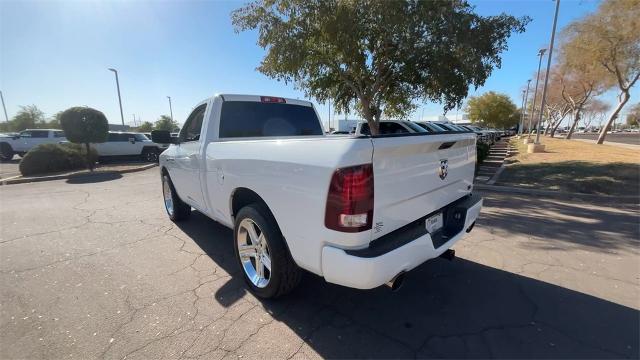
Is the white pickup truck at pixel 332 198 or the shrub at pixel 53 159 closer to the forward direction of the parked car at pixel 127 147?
the white pickup truck

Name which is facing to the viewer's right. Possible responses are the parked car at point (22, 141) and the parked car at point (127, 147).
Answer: the parked car at point (127, 147)

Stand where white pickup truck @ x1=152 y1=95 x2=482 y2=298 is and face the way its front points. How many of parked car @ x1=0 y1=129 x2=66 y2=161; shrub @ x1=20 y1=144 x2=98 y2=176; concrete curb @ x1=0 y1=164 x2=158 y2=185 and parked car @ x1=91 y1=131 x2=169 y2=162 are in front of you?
4

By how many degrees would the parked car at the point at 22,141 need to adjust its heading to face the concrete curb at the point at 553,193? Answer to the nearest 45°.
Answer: approximately 90° to its left

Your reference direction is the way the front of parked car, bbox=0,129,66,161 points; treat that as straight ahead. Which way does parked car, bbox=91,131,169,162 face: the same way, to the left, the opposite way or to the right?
the opposite way

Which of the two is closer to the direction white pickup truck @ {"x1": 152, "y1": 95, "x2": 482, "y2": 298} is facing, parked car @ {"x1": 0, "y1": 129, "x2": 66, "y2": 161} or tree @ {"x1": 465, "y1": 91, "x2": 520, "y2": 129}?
the parked car

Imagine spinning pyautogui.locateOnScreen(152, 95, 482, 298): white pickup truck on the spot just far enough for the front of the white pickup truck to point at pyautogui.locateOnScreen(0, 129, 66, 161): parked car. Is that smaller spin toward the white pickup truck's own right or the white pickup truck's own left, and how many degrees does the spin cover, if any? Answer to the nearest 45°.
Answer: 0° — it already faces it

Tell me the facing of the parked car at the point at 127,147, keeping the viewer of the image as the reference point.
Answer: facing to the right of the viewer

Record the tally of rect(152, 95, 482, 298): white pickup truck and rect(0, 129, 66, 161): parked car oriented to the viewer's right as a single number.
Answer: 0

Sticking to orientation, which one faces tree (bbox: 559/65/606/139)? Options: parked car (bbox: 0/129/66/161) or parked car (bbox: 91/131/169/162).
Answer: parked car (bbox: 91/131/169/162)

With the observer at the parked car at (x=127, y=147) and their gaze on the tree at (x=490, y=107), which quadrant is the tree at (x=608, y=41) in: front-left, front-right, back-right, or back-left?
front-right

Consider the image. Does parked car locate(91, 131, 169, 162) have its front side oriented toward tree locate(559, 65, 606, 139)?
yes

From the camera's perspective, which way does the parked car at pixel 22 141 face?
to the viewer's left

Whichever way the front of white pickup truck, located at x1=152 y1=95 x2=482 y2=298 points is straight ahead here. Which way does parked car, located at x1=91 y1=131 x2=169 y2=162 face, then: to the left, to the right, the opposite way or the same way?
to the right

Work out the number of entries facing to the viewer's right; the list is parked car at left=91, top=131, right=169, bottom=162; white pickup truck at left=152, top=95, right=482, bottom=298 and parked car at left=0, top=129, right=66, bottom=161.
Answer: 1

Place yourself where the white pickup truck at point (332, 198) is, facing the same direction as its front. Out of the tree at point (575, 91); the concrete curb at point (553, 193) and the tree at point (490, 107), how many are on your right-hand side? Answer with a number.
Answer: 3
